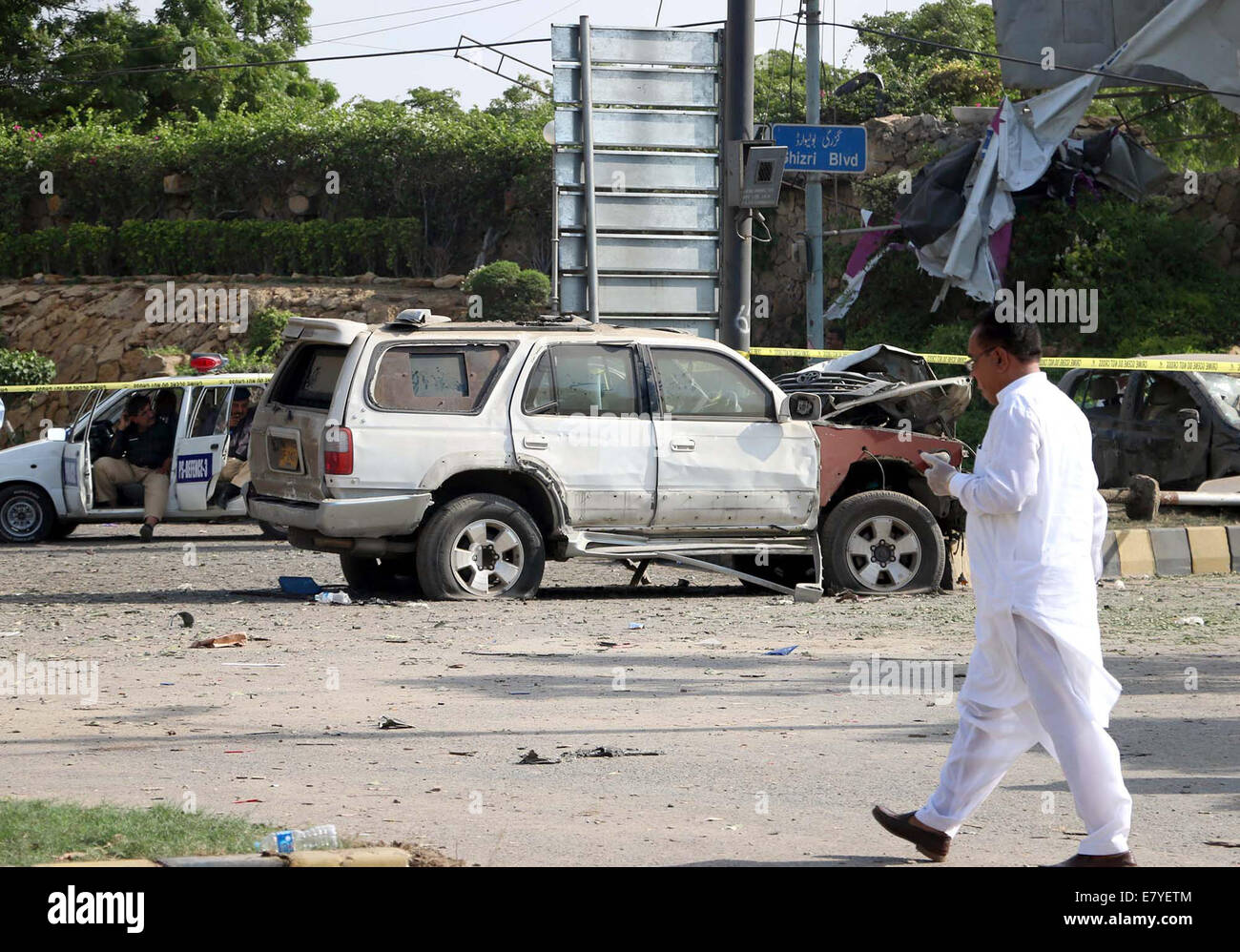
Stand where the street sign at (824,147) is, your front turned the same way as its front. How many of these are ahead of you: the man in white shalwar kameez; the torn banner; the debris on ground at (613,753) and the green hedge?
2

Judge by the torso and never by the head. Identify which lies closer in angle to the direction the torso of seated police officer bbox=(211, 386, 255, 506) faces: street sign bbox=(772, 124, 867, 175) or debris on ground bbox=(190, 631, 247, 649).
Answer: the debris on ground

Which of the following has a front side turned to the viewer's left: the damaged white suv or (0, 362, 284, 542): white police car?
the white police car

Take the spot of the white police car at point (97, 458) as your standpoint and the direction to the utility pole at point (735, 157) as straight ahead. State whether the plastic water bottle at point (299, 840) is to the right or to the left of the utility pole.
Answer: right

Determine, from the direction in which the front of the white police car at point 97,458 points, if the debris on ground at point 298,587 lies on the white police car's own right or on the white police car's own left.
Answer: on the white police car's own left

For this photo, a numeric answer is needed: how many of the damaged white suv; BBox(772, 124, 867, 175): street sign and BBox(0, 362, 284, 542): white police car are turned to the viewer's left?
1

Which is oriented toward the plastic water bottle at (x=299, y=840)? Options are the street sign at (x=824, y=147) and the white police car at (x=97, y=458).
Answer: the street sign

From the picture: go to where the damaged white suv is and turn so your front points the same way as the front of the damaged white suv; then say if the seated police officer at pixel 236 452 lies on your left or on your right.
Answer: on your left

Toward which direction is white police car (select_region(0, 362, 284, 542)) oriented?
to the viewer's left

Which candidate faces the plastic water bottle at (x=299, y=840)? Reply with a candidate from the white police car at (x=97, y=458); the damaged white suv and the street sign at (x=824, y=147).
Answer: the street sign

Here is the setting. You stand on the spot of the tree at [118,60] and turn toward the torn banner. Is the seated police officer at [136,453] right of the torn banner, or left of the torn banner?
right

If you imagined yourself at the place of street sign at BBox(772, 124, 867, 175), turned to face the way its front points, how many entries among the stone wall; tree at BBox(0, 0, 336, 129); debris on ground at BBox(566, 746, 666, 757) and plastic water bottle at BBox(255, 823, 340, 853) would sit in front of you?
2

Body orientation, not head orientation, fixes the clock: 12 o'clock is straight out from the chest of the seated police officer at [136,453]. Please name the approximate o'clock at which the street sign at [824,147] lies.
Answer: The street sign is roughly at 8 o'clock from the seated police officer.

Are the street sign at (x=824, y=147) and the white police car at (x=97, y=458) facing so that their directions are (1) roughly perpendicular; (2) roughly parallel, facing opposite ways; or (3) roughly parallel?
roughly perpendicular

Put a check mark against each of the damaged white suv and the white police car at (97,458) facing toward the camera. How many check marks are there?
0

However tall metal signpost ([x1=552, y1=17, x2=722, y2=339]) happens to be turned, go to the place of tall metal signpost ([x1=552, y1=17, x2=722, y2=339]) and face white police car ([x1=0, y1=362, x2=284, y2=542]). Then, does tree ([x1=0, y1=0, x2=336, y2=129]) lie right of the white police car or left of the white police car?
right
